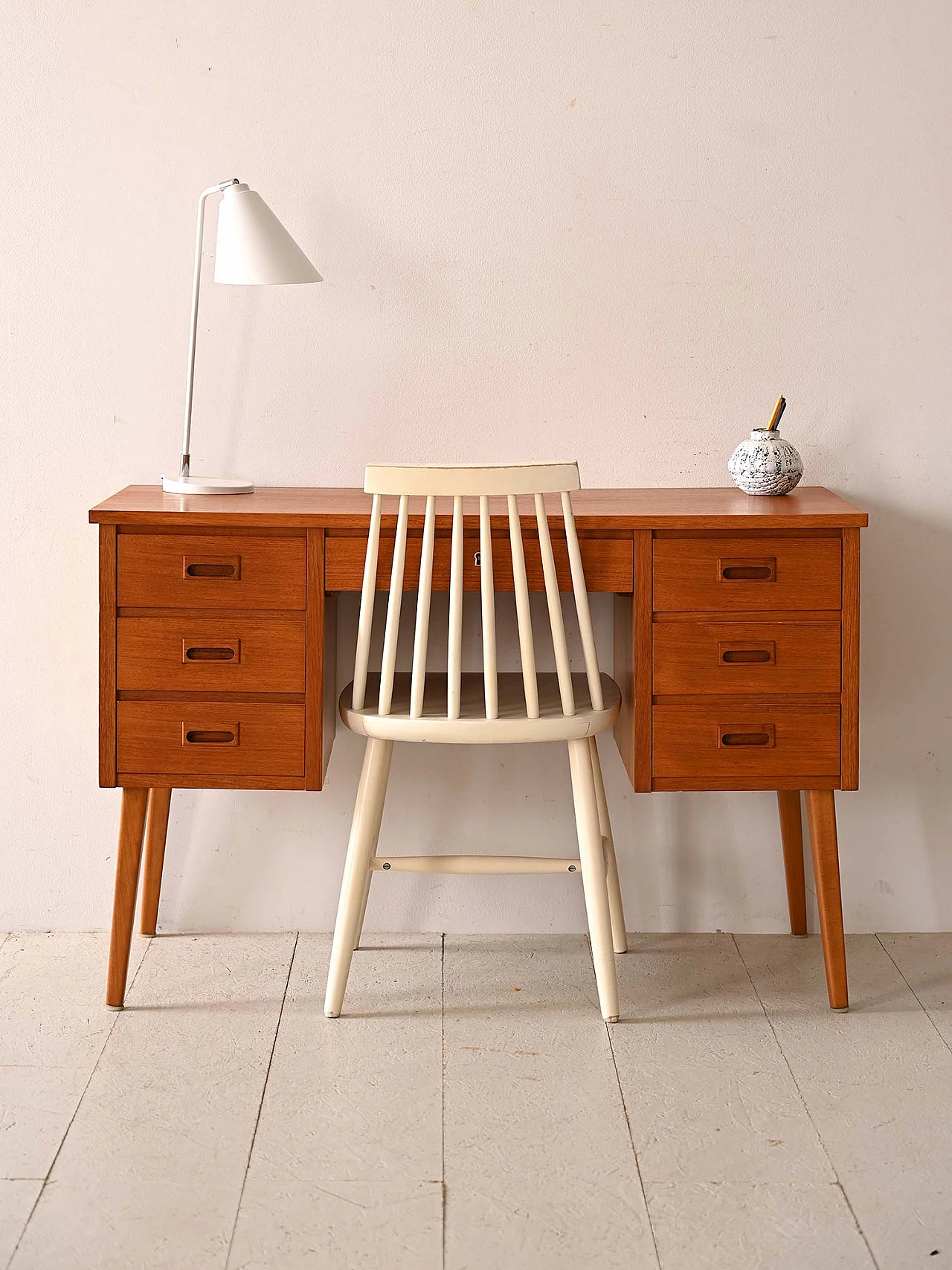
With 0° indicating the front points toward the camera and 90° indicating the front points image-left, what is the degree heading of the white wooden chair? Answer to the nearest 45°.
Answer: approximately 180°

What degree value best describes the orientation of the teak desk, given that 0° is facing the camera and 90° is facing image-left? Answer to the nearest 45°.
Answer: approximately 0°

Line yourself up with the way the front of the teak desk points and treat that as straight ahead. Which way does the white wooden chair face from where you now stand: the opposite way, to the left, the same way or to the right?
the opposite way
